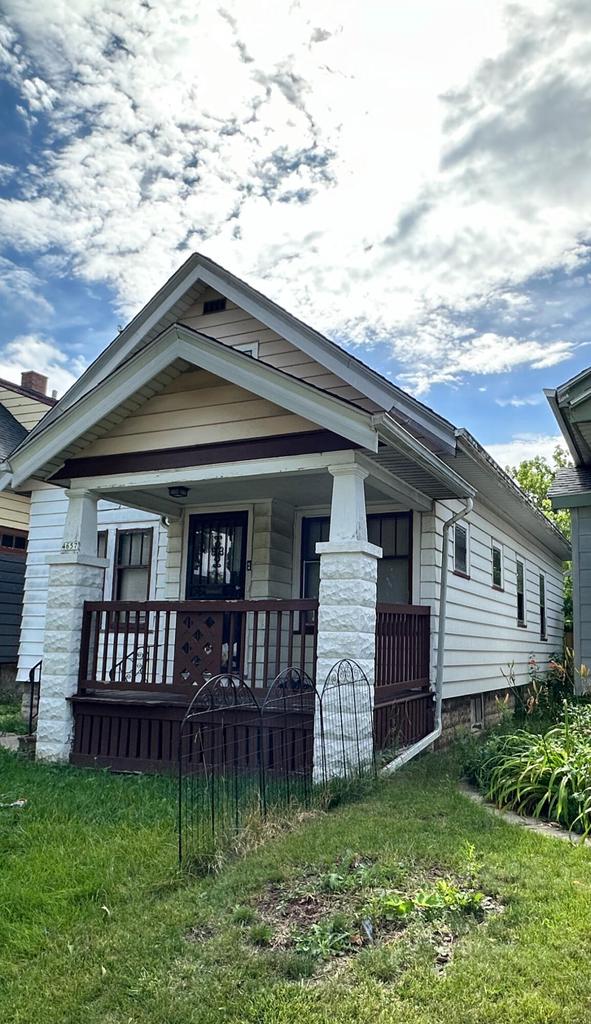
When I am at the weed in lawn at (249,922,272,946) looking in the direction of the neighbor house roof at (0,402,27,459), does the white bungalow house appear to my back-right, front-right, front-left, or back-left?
front-right

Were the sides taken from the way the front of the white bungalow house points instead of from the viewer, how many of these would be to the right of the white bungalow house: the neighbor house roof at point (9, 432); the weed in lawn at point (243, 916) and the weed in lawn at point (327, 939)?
1

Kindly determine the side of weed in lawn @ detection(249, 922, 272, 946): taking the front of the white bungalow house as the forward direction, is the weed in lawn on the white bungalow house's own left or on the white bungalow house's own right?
on the white bungalow house's own left

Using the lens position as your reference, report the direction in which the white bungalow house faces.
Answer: facing the viewer and to the left of the viewer

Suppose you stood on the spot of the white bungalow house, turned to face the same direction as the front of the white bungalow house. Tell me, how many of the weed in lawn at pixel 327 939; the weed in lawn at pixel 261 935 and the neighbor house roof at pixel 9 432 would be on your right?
1

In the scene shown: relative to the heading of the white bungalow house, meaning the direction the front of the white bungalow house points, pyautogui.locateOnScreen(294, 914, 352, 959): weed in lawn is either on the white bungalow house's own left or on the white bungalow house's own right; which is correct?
on the white bungalow house's own left

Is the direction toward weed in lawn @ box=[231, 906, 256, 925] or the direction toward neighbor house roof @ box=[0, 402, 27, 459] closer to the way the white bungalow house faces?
the weed in lawn

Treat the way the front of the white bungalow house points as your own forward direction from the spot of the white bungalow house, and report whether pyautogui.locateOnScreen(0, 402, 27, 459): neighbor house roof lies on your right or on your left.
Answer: on your right

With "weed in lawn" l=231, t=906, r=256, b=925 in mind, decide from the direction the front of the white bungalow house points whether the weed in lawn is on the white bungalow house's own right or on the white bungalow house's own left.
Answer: on the white bungalow house's own left

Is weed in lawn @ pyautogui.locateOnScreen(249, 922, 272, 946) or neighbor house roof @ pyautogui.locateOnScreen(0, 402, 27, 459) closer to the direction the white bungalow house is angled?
the weed in lawn

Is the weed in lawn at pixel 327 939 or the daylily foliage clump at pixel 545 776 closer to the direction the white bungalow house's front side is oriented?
the weed in lawn

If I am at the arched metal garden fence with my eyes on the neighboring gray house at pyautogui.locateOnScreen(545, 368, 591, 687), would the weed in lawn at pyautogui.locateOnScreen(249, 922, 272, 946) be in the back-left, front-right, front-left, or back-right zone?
back-right

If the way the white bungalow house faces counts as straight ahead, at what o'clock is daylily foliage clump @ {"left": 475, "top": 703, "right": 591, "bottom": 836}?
The daylily foliage clump is roughly at 9 o'clock from the white bungalow house.

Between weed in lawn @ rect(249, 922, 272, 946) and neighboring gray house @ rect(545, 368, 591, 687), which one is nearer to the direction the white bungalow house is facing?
the weed in lawn
